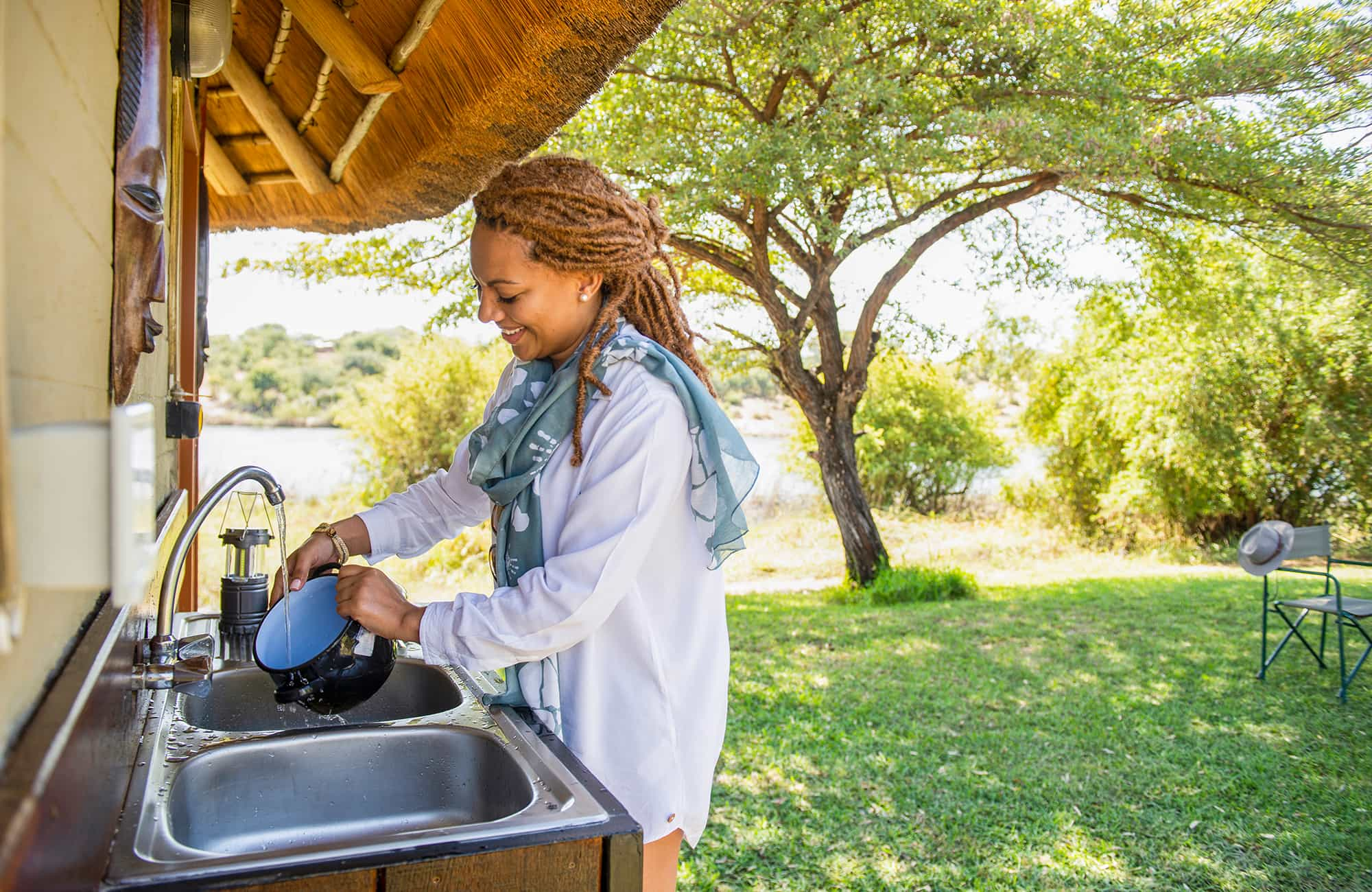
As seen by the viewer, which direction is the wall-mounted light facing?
to the viewer's right

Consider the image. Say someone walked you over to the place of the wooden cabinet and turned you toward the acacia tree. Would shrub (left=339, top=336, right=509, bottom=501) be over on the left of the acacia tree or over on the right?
left

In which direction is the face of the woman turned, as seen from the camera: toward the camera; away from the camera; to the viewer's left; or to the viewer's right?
to the viewer's left

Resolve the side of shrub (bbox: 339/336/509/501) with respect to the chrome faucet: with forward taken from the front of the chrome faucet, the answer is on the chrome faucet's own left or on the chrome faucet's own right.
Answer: on the chrome faucet's own left

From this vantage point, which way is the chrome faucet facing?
to the viewer's right

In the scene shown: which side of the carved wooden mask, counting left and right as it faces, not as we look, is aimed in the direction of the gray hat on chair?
front

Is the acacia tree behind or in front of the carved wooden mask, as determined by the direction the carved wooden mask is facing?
in front

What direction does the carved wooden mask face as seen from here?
to the viewer's right

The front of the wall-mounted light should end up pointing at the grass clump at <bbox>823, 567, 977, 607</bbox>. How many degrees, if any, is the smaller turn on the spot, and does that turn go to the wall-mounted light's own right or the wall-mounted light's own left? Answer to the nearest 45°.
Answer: approximately 45° to the wall-mounted light's own left

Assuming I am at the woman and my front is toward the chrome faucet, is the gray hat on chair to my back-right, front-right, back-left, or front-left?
back-right
